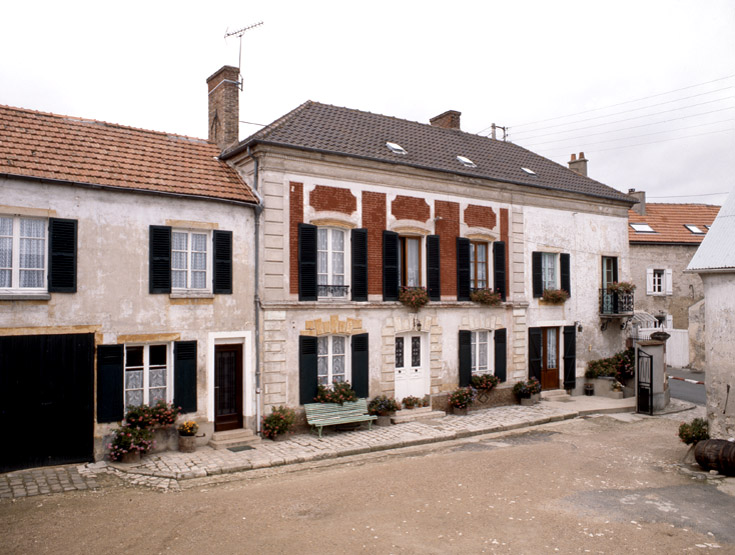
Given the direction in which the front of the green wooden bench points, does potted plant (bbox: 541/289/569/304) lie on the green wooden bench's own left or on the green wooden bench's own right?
on the green wooden bench's own left

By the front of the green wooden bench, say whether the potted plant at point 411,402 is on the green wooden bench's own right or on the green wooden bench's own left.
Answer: on the green wooden bench's own left

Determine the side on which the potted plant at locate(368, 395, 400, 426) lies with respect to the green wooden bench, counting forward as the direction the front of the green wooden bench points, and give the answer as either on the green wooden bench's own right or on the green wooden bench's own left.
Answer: on the green wooden bench's own left

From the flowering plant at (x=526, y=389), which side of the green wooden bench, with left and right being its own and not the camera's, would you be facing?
left

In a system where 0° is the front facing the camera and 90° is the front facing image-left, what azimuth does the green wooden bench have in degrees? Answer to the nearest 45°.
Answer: approximately 315°

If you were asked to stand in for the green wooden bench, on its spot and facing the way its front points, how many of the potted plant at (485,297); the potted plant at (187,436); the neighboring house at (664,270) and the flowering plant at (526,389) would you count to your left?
3

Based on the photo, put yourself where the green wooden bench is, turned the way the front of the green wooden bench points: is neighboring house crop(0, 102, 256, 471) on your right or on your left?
on your right

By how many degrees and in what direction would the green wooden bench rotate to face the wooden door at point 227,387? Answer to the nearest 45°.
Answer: approximately 135° to its right

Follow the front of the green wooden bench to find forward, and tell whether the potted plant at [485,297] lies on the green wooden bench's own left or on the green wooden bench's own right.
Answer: on the green wooden bench's own left
